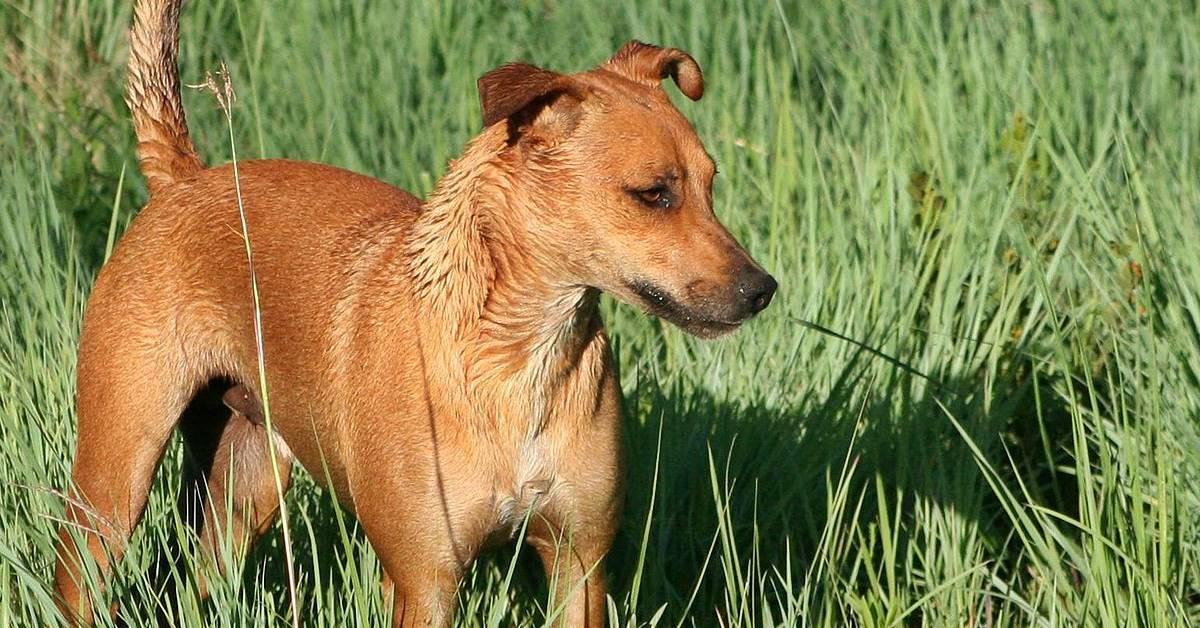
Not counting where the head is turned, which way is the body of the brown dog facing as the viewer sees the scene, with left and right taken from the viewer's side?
facing the viewer and to the right of the viewer
